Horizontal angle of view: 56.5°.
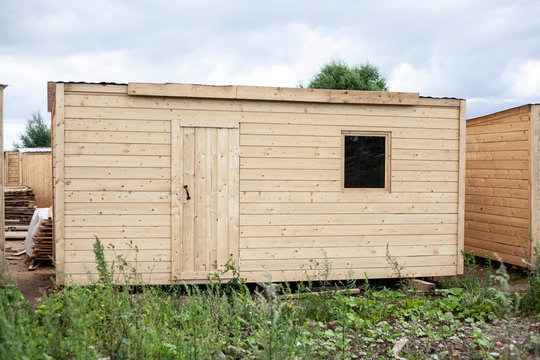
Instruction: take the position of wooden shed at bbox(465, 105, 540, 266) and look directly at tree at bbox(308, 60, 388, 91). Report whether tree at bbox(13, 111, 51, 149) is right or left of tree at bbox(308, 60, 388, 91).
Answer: left

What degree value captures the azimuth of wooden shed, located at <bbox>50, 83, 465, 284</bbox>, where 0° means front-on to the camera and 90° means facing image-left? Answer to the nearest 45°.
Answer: approximately 0°

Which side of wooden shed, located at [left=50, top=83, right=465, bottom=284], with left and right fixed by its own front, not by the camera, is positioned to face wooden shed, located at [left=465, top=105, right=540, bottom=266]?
left

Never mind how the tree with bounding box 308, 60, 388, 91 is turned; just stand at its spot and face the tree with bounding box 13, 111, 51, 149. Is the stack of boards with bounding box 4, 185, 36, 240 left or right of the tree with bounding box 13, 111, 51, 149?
left

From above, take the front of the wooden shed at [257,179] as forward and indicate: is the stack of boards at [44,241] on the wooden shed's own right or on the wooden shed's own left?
on the wooden shed's own right

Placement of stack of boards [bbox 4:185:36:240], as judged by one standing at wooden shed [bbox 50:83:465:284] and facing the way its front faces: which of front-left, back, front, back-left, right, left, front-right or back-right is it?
back-right

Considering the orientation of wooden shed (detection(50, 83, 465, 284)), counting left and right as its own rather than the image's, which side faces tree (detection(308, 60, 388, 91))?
back

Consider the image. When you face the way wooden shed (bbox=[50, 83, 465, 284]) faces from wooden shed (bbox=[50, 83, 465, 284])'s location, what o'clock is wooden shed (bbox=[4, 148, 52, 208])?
wooden shed (bbox=[4, 148, 52, 208]) is roughly at 5 o'clock from wooden shed (bbox=[50, 83, 465, 284]).
